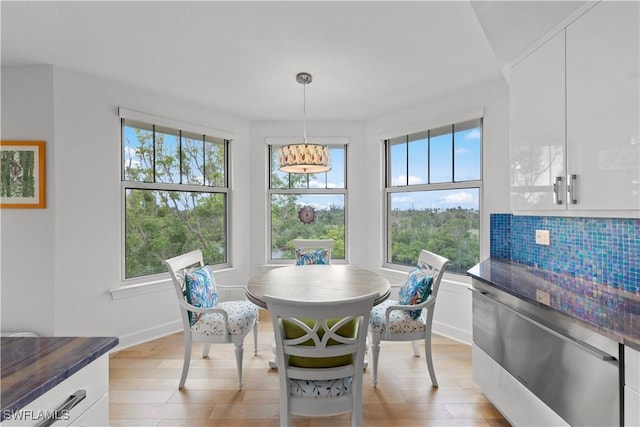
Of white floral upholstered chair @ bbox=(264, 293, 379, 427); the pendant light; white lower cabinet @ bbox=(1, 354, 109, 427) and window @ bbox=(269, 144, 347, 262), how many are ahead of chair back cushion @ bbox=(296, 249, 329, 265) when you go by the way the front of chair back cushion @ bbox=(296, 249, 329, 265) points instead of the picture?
3

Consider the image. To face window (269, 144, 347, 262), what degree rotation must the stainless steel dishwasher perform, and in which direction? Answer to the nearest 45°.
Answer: approximately 90° to its right

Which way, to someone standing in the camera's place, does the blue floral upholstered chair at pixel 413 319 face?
facing to the left of the viewer

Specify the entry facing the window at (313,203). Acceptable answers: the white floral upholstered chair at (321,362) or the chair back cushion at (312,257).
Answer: the white floral upholstered chair

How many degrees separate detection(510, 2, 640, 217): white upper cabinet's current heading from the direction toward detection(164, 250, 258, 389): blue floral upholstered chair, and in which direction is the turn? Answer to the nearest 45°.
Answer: approximately 45° to its right

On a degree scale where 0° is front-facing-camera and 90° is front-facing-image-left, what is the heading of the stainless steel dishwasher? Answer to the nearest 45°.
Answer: approximately 45°

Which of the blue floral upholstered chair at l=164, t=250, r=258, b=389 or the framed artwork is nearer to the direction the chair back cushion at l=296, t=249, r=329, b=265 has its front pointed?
the blue floral upholstered chair

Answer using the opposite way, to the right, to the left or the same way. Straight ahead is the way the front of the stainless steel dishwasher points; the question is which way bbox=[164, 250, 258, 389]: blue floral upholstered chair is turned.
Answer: the opposite way

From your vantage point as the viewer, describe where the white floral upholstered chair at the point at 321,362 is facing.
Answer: facing away from the viewer

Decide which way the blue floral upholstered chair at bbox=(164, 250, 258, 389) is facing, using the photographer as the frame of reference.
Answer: facing to the right of the viewer

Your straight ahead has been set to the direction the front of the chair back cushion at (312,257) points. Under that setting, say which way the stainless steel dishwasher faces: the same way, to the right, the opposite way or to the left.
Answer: to the right

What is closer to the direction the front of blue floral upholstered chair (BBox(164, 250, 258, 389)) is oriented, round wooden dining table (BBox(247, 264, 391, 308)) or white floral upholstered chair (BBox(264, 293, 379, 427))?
the round wooden dining table
